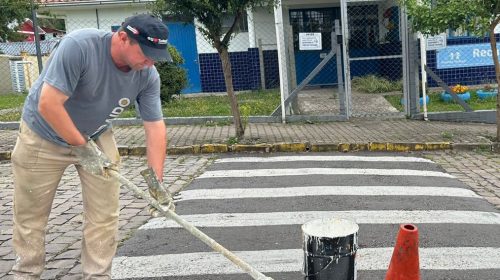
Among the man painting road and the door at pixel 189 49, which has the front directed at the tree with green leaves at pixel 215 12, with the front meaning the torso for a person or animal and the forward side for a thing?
the door

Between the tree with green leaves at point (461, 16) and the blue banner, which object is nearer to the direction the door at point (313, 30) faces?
the tree with green leaves

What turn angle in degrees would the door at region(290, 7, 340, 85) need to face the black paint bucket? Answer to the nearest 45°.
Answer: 0° — it already faces it

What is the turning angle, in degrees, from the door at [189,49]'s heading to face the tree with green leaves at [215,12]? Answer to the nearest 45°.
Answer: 0° — it already faces it

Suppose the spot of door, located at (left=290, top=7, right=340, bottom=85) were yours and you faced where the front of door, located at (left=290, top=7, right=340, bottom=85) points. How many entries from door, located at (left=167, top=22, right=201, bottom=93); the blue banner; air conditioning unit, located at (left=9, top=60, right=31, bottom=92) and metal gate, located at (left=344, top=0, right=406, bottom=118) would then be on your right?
2

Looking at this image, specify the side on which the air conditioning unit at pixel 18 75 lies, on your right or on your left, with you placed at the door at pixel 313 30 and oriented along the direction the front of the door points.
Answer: on your right

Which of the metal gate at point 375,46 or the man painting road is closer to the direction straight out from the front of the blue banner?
the man painting road

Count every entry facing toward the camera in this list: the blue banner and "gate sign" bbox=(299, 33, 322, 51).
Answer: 2

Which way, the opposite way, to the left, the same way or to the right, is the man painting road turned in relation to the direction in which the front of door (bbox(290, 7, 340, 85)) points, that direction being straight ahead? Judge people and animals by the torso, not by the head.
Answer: to the left

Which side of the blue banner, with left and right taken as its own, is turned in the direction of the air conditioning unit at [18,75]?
right

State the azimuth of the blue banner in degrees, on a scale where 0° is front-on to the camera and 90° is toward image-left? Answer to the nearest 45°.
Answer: approximately 0°

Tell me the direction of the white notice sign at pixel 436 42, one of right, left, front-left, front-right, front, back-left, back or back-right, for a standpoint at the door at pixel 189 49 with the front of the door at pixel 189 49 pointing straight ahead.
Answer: front-left

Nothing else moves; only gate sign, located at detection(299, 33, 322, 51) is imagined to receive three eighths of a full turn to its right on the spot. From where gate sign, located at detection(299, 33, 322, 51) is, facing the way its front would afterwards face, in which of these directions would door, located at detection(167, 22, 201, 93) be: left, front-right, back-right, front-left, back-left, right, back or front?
front
